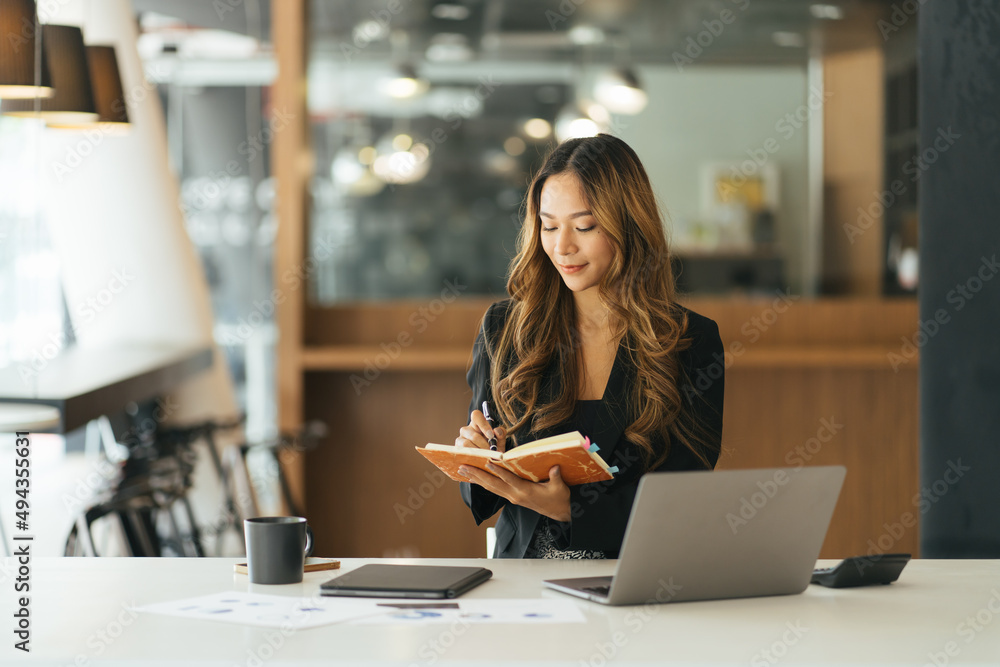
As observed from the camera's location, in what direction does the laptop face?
facing away from the viewer and to the left of the viewer

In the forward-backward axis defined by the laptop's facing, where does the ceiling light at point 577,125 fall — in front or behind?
in front

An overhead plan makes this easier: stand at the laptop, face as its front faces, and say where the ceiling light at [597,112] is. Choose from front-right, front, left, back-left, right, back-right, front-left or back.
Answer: front-right

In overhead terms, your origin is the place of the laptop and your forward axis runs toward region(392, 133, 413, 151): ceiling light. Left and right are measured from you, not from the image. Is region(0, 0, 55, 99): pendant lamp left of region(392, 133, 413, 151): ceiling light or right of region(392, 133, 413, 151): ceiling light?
left

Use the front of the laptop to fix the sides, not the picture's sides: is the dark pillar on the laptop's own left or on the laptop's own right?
on the laptop's own right

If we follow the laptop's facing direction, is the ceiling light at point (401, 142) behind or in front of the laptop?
in front

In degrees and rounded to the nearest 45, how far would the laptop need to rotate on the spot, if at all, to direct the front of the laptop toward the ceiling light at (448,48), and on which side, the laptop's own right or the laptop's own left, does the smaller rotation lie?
approximately 45° to the laptop's own right
